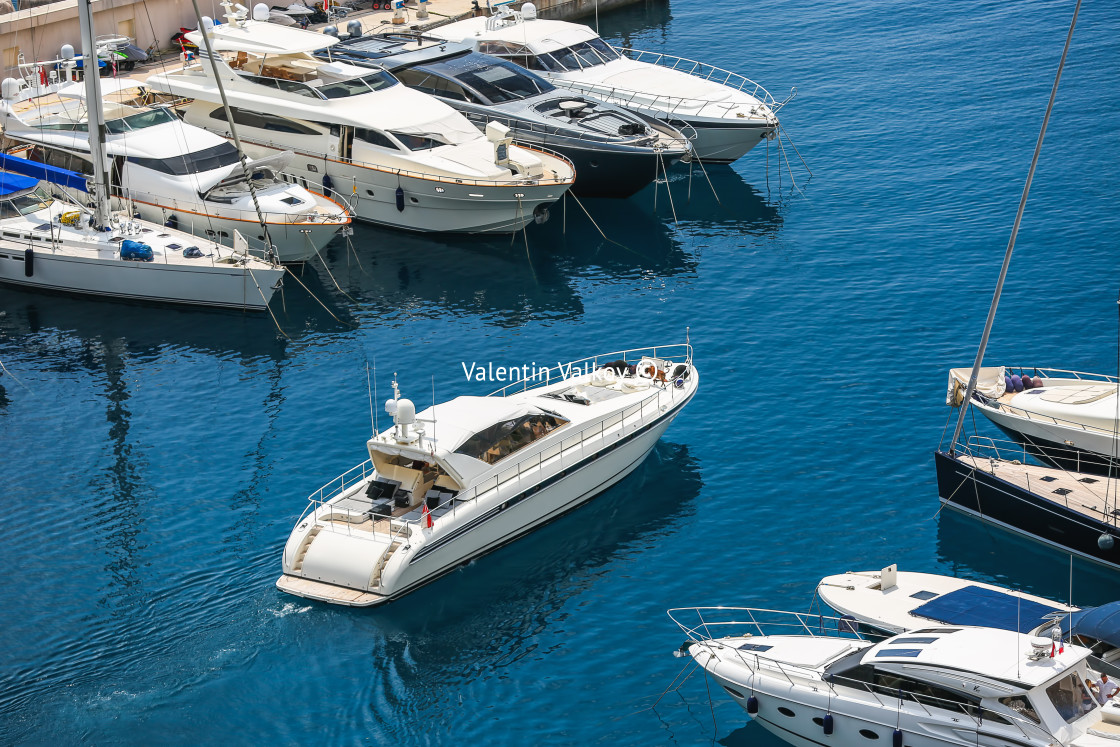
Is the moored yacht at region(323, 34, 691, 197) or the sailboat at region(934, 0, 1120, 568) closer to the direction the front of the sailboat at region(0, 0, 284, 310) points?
the sailboat

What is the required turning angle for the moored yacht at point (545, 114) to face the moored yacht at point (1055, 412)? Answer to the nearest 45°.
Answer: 0° — it already faces it

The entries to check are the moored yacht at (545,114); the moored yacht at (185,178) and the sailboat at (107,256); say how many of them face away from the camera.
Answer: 0

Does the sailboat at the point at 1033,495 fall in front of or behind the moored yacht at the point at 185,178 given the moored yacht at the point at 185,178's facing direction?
in front

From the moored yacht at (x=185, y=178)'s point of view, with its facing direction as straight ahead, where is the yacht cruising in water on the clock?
The yacht cruising in water is roughly at 1 o'clock from the moored yacht.

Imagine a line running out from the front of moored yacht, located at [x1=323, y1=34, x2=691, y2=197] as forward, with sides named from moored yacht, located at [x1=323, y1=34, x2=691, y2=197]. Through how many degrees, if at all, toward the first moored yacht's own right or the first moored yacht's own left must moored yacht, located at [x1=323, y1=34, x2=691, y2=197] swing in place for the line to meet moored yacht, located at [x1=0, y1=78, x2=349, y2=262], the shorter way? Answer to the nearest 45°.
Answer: approximately 90° to the first moored yacht's own right

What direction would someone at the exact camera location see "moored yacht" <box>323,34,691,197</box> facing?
facing the viewer and to the right of the viewer

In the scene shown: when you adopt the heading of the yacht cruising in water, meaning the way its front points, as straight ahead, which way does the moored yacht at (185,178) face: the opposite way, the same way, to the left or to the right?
to the right

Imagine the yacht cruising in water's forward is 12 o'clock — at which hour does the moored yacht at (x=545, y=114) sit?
The moored yacht is roughly at 11 o'clock from the yacht cruising in water.

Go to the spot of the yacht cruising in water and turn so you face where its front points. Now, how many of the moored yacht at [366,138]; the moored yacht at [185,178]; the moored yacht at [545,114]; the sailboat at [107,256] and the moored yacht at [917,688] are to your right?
1

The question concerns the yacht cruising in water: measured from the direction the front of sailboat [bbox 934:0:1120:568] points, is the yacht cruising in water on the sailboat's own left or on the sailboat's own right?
on the sailboat's own left

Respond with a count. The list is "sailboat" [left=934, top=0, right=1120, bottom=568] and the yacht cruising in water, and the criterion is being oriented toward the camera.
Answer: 0

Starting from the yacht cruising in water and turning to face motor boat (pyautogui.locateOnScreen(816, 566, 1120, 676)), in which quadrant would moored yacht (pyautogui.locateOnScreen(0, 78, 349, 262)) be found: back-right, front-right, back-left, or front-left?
back-left

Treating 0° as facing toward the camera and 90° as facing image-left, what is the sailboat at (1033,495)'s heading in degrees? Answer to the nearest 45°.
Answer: approximately 135°

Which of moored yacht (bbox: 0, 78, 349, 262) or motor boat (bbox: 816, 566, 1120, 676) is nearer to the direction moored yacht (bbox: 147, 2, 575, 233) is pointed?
the motor boat

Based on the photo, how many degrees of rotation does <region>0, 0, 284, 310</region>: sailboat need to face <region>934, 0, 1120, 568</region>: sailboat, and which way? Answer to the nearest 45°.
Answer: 0° — it already faces it

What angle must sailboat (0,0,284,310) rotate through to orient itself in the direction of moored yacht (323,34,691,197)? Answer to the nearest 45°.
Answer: approximately 45° to its left
